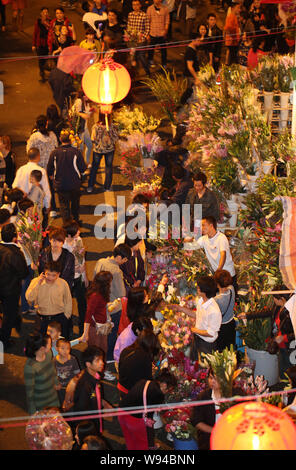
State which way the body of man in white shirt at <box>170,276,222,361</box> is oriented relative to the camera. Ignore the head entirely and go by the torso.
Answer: to the viewer's left

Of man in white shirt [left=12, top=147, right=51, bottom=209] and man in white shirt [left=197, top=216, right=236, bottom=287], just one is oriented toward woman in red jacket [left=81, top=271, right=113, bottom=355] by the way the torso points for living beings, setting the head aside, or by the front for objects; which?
man in white shirt [left=197, top=216, right=236, bottom=287]

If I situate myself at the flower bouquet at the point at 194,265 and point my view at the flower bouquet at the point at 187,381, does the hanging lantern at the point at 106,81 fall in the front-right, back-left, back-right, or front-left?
back-right

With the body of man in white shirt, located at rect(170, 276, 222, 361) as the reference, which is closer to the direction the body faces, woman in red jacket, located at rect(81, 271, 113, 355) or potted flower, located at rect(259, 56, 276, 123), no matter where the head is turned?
the woman in red jacket

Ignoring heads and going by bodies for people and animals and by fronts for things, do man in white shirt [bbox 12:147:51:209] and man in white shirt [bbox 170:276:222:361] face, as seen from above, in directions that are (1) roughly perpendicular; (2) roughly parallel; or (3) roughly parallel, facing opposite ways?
roughly perpendicular

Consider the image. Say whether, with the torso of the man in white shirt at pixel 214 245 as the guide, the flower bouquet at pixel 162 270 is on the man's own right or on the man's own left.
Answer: on the man's own right

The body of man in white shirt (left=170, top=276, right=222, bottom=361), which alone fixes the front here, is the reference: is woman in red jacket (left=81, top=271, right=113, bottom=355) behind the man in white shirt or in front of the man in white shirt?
in front

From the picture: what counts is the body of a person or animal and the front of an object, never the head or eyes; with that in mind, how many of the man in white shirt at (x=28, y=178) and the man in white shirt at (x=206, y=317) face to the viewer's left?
1

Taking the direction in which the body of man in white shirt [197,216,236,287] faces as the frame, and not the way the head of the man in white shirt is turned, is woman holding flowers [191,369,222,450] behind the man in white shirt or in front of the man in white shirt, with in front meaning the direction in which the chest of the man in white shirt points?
in front
